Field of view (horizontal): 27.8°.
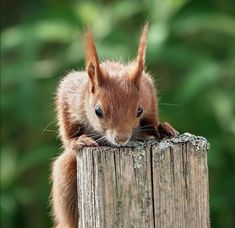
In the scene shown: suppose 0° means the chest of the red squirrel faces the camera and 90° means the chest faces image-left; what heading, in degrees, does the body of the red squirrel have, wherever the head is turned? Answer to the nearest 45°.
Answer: approximately 0°
